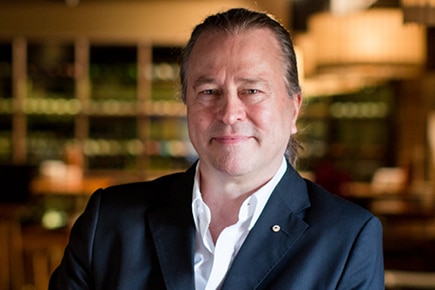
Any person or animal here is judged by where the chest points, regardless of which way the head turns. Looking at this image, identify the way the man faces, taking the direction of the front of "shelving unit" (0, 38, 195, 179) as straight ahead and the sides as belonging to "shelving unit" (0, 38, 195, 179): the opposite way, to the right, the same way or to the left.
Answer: the same way

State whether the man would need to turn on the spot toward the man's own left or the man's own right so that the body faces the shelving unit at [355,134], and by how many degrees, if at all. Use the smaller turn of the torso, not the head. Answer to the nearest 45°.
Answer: approximately 180°

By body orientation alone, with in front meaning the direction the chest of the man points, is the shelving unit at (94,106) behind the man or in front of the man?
behind

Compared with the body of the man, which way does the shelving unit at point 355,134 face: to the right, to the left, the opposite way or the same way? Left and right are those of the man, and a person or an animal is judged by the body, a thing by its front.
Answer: the same way

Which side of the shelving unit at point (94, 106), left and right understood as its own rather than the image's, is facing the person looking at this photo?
front

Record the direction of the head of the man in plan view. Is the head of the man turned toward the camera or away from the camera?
toward the camera

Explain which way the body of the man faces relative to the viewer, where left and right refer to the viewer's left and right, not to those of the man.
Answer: facing the viewer

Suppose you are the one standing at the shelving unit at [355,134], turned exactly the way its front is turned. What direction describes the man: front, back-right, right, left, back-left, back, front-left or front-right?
front

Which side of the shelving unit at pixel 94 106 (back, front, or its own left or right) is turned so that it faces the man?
front

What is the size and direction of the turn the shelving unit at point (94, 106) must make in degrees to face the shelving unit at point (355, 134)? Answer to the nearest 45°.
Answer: approximately 90° to its left

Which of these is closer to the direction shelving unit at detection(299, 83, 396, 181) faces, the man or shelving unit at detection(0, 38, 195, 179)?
the man

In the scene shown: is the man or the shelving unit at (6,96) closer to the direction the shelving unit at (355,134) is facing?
the man

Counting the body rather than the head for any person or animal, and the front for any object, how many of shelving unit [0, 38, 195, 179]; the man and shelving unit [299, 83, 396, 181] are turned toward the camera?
3

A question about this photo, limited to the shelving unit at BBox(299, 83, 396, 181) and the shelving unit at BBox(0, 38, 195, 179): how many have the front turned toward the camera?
2
